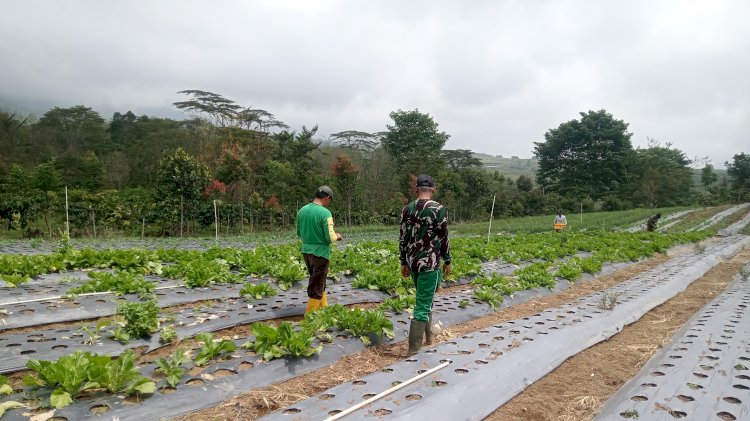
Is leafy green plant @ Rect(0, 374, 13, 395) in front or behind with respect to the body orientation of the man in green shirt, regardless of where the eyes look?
behind

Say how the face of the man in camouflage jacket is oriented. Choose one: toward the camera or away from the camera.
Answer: away from the camera

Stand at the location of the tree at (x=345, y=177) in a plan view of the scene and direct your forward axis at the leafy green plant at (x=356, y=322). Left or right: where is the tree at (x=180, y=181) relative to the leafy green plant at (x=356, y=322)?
right

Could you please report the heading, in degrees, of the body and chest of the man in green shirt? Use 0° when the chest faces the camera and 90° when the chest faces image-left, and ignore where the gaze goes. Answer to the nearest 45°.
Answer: approximately 225°

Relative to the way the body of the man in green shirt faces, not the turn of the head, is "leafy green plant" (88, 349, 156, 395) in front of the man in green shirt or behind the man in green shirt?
behind

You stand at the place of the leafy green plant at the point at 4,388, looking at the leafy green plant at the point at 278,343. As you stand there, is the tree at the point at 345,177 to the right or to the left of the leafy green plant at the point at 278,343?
left

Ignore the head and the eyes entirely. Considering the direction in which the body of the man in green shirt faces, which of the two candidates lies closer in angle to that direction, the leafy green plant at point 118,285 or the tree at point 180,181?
the tree

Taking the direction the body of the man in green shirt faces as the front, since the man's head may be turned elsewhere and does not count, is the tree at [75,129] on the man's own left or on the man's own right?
on the man's own left

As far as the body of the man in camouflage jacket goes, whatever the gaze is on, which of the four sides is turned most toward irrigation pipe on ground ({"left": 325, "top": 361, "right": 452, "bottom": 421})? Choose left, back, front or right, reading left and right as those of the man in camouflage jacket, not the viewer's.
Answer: back

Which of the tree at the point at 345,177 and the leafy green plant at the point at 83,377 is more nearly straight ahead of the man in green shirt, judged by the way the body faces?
the tree

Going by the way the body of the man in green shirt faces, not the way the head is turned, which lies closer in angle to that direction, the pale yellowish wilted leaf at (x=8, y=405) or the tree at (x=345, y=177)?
the tree

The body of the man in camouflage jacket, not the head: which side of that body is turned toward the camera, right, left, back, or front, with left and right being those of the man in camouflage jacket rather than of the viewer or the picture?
back

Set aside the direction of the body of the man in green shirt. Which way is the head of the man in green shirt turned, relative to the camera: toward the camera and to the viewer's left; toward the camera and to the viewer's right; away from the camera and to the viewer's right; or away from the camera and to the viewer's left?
away from the camera and to the viewer's right

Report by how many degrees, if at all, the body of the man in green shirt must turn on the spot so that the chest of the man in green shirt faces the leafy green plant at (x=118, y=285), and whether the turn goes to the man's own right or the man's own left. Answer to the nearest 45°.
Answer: approximately 135° to the man's own left
